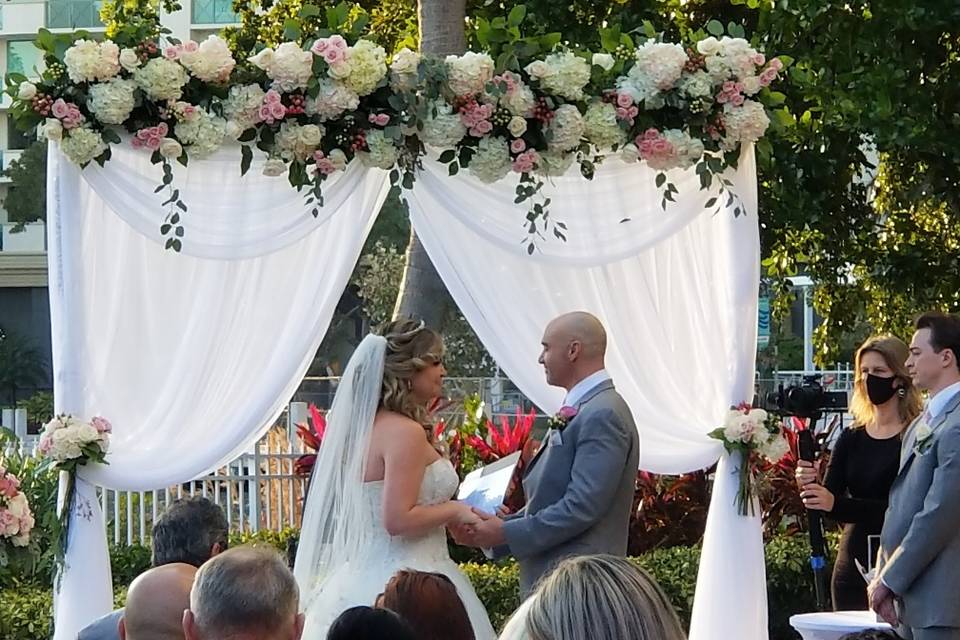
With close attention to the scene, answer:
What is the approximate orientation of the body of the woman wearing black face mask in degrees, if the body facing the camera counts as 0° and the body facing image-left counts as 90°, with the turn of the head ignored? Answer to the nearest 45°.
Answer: approximately 45°

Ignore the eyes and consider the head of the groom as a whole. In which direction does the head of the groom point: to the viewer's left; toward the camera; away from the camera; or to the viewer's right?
to the viewer's left

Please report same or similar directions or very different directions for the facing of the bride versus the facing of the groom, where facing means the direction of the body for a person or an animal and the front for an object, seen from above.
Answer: very different directions

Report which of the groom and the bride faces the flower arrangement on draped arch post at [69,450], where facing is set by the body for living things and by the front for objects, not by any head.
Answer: the groom

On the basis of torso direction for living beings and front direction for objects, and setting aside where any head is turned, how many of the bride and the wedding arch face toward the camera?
1

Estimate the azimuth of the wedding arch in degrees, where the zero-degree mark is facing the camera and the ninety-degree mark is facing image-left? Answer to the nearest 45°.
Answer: approximately 0°

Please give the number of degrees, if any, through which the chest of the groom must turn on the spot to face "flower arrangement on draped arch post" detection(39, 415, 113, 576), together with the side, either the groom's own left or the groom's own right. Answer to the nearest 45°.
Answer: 0° — they already face it

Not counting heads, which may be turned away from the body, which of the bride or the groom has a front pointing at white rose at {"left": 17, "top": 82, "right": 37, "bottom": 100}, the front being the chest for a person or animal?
the groom
